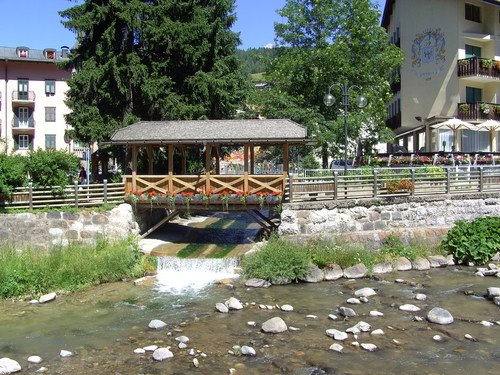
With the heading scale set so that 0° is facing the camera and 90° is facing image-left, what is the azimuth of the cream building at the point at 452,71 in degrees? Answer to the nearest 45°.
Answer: approximately 0°

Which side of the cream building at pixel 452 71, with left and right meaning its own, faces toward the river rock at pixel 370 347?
front

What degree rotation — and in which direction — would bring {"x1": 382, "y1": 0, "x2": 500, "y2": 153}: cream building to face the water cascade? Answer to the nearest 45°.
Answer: approximately 45° to its right

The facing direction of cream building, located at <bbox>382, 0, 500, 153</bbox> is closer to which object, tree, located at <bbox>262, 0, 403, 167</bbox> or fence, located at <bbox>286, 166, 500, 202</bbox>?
the fence

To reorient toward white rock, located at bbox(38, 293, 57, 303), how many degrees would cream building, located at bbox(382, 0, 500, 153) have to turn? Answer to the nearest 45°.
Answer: approximately 45° to its right

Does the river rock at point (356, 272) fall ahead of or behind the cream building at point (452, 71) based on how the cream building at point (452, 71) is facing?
ahead

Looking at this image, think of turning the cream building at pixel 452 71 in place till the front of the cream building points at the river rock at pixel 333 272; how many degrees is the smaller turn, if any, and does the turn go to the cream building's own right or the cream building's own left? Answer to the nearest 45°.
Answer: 0° — it already faces it

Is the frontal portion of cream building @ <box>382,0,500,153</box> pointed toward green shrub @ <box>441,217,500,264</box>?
yes

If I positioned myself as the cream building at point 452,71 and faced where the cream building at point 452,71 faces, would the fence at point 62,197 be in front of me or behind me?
in front

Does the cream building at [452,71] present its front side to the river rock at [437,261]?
yes

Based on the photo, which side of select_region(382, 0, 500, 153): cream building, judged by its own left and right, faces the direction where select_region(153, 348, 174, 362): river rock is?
front

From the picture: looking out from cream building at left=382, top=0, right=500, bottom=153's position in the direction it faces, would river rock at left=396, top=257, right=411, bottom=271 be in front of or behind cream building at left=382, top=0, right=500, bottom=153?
in front

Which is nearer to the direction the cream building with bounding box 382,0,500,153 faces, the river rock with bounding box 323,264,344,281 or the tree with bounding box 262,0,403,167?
the river rock
